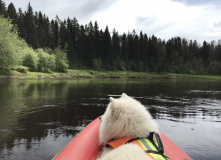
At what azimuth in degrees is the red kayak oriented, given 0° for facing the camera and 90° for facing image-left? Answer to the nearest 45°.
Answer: approximately 180°

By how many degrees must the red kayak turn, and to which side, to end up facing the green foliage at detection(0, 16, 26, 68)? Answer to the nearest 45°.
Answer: approximately 45° to its left
